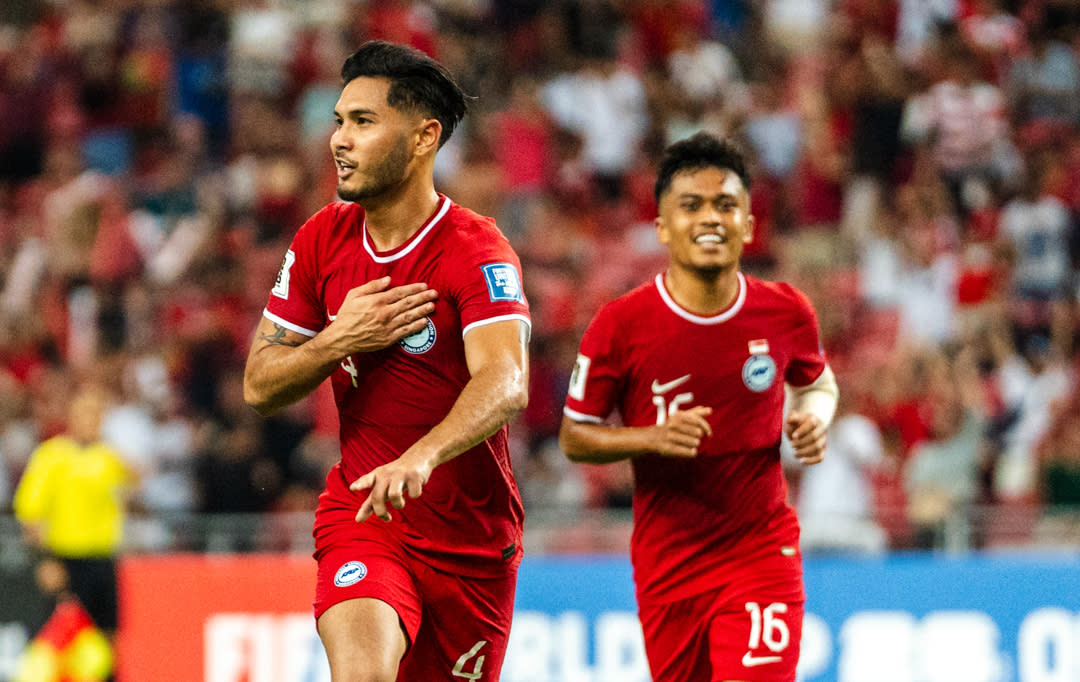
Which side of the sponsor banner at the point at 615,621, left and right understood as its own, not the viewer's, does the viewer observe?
front

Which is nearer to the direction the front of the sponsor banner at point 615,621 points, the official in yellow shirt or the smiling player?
the smiling player

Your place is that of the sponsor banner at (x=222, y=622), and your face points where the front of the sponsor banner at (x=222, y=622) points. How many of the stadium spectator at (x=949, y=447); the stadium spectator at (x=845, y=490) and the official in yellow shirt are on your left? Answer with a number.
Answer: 2

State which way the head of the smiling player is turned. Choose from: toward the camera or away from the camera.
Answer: toward the camera

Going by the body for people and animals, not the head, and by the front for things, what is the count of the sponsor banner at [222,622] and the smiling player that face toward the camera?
2

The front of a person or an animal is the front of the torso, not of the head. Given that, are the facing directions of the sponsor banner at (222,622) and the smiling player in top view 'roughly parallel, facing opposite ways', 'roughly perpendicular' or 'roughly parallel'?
roughly parallel

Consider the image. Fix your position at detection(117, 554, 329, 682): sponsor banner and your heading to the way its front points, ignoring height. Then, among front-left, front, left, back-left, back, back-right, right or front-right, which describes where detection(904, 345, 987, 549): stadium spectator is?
left

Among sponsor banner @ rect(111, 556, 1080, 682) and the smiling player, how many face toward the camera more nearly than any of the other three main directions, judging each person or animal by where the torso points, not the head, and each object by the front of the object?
2

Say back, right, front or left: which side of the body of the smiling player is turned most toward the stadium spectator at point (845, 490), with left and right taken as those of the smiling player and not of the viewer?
back

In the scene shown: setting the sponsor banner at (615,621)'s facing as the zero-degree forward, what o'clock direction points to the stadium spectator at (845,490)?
The stadium spectator is roughly at 8 o'clock from the sponsor banner.

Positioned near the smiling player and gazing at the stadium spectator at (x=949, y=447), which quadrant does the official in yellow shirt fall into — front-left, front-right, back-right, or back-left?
front-left

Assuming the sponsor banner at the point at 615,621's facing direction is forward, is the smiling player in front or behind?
in front
